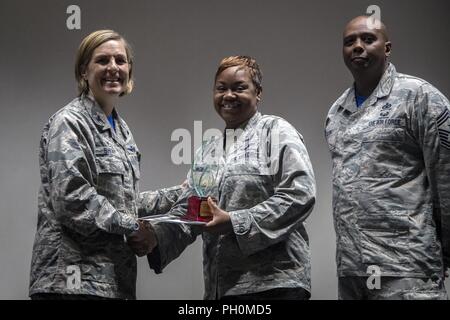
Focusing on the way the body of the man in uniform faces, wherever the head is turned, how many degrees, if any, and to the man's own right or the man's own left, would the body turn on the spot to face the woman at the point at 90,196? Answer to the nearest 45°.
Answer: approximately 45° to the man's own right

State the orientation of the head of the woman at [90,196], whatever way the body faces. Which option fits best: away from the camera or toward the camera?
toward the camera

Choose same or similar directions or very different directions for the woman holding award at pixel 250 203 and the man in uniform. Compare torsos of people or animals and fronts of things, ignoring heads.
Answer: same or similar directions

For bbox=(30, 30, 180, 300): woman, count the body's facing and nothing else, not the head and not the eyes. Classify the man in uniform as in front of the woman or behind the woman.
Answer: in front

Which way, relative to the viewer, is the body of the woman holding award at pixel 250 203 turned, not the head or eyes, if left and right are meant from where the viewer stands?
facing the viewer and to the left of the viewer

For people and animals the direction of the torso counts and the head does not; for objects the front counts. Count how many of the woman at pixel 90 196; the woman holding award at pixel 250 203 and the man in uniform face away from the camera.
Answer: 0

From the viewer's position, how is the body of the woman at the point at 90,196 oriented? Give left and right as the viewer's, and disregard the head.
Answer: facing the viewer and to the right of the viewer

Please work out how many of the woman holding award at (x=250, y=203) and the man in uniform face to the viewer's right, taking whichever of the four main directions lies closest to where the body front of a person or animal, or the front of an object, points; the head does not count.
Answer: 0

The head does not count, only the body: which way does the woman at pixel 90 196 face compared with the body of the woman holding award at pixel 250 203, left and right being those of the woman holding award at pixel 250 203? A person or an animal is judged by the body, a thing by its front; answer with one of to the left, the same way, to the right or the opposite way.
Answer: to the left
